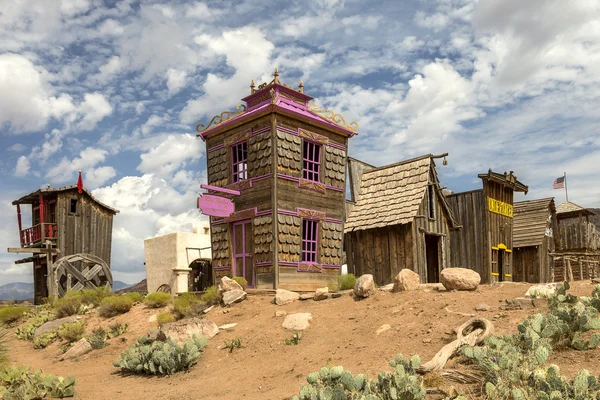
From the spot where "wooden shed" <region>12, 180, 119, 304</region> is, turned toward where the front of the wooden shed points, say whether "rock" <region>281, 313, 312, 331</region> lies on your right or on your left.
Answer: on your left

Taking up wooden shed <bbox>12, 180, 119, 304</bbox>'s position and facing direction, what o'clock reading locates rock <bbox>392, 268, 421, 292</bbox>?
The rock is roughly at 10 o'clock from the wooden shed.

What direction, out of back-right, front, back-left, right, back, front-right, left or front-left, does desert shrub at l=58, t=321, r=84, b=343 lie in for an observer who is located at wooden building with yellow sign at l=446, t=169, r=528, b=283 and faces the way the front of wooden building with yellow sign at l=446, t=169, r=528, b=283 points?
right

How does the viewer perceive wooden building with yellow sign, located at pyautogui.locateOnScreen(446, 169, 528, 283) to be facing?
facing the viewer and to the right of the viewer

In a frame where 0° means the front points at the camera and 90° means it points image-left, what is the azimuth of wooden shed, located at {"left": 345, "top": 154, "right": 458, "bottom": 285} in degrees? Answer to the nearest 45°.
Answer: approximately 315°

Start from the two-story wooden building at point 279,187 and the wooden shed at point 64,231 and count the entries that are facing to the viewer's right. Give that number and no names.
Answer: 0

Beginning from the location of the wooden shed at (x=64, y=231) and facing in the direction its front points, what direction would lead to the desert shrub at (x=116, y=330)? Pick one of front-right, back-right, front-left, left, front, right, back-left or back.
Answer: front-left

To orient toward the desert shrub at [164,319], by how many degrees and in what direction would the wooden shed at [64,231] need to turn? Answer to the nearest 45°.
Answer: approximately 45° to its left

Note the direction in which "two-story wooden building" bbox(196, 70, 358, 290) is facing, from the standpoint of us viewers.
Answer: facing the viewer and to the left of the viewer

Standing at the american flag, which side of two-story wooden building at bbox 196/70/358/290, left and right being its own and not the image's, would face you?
back

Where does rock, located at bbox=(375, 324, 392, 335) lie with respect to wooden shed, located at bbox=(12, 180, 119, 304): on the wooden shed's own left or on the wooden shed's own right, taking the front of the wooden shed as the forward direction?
on the wooden shed's own left
